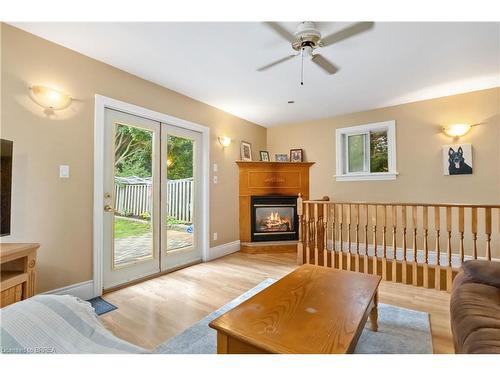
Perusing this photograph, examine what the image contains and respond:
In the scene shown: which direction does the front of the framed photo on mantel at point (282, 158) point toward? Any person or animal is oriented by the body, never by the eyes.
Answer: toward the camera

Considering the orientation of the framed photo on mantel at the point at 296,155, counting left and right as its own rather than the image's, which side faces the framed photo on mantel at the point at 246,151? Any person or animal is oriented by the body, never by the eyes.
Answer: right

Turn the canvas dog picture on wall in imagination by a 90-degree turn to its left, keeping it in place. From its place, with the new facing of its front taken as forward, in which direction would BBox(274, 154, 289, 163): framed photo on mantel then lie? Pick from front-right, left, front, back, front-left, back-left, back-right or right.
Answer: back

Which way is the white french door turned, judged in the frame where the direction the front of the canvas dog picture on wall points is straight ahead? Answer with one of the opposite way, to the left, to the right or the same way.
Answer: to the left

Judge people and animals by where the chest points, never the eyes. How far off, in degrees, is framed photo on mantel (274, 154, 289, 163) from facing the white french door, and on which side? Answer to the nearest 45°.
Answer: approximately 45° to its right

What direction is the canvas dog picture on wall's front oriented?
toward the camera

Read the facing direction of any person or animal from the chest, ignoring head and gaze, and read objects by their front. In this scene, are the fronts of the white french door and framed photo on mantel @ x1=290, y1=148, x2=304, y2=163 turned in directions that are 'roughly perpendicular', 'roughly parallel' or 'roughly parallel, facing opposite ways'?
roughly perpendicular

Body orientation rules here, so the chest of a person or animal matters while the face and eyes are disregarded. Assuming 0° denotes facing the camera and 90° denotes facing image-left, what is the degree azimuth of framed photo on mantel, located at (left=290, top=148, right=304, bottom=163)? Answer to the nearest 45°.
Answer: approximately 0°

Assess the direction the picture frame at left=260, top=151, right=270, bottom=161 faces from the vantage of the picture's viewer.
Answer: facing the viewer

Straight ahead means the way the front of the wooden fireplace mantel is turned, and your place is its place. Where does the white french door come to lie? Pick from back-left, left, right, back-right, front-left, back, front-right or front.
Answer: front-right

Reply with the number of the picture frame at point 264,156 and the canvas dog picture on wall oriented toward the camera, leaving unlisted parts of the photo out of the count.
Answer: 2

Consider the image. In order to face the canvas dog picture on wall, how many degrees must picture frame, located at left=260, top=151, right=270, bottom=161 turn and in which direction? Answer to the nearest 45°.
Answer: approximately 45° to its left
